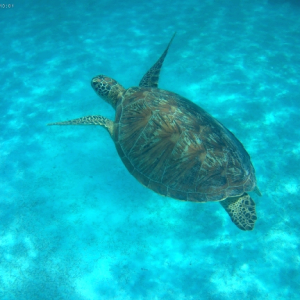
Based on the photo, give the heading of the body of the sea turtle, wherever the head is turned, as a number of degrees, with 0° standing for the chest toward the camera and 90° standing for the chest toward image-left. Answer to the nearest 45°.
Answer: approximately 135°
